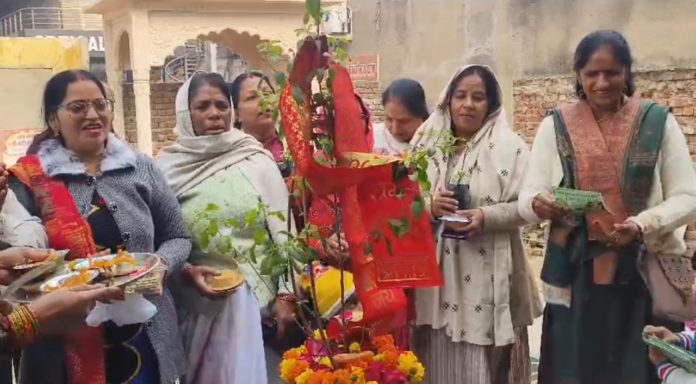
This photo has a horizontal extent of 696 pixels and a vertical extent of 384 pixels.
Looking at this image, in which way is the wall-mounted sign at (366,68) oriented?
toward the camera

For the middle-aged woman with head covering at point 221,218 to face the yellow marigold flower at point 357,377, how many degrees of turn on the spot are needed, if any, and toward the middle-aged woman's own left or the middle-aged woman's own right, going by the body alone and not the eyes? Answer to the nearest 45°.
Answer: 0° — they already face it

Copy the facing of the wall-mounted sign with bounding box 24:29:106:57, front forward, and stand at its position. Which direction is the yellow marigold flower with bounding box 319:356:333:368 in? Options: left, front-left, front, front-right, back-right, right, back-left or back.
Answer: front

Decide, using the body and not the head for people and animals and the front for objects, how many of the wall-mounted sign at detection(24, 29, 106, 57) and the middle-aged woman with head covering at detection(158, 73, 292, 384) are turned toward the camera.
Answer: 2

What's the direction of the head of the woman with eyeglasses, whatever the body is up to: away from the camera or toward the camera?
toward the camera

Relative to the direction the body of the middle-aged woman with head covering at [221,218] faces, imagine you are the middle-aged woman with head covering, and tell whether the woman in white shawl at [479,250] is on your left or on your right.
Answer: on your left

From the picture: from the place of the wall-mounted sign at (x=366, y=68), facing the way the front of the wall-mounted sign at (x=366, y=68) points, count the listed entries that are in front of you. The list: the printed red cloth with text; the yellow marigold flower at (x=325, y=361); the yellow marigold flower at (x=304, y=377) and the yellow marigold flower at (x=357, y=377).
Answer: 4

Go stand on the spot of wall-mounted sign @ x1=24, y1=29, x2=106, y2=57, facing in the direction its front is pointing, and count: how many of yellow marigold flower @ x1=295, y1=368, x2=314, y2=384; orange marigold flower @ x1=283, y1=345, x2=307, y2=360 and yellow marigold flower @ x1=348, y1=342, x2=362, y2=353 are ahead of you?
3

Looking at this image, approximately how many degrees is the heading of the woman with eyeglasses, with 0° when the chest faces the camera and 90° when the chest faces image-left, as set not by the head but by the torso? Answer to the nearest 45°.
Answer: approximately 315°

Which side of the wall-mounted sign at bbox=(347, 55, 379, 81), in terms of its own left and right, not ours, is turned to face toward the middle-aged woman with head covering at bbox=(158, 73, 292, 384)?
front

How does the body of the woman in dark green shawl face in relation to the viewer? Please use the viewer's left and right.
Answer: facing the viewer

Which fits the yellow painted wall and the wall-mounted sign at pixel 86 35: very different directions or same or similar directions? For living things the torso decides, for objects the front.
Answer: same or similar directions

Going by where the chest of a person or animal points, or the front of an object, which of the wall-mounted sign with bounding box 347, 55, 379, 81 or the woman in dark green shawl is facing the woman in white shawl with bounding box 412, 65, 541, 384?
the wall-mounted sign

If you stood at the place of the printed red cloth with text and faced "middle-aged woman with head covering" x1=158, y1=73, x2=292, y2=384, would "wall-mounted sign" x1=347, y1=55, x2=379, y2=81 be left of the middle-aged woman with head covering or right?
right

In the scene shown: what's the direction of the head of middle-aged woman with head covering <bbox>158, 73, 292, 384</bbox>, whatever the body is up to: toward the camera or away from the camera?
toward the camera
